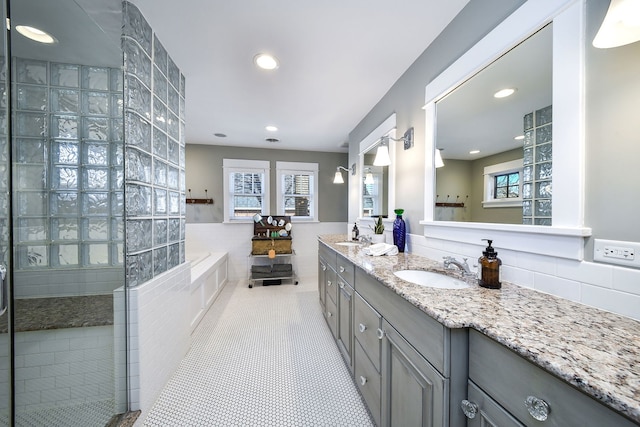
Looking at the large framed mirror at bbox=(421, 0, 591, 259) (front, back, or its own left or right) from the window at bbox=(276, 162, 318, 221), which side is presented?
right

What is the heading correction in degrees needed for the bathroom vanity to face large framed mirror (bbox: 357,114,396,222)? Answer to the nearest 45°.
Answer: approximately 90° to its right

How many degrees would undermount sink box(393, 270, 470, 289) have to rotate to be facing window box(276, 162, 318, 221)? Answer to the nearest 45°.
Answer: approximately 90° to its right

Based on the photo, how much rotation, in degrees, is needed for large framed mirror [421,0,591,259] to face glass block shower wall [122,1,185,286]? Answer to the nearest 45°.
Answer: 0° — it already faces it

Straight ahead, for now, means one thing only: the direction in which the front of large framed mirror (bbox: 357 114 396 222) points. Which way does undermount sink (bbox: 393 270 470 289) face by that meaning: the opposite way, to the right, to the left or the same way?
the same way

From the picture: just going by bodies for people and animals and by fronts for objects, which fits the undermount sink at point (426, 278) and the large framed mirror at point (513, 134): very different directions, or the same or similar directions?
same or similar directions

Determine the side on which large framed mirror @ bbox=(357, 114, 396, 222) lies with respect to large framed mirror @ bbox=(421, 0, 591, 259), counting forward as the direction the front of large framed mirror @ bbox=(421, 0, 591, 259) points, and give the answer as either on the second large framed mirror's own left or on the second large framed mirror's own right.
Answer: on the second large framed mirror's own right

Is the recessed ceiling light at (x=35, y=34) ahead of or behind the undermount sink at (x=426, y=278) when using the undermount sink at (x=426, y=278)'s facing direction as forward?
ahead

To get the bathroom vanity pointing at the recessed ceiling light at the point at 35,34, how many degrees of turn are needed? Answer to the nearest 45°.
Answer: approximately 45° to its right

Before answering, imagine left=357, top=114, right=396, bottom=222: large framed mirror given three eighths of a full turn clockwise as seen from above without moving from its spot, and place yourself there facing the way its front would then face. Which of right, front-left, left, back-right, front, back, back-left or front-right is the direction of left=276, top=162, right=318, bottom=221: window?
front-left

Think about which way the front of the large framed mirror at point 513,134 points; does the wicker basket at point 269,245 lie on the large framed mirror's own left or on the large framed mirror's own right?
on the large framed mirror's own right

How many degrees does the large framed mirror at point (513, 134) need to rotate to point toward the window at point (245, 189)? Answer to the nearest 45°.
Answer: approximately 45° to its right

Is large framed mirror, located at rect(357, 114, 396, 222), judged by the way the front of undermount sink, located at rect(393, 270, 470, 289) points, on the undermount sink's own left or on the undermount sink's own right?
on the undermount sink's own right

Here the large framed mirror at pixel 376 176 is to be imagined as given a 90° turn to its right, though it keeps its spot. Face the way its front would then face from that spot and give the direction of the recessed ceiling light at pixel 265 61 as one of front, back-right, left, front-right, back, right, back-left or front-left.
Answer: left

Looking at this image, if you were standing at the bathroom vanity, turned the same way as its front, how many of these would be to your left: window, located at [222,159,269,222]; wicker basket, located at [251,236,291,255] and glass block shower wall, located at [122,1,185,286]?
0

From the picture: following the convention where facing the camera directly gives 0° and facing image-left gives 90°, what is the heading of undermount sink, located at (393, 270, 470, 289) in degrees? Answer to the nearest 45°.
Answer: approximately 45°

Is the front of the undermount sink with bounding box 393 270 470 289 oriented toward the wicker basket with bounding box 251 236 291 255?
no

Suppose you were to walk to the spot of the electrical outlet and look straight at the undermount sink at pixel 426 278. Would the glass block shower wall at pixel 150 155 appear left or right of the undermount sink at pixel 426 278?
left

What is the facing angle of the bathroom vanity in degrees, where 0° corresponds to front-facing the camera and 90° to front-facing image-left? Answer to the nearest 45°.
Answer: approximately 45°

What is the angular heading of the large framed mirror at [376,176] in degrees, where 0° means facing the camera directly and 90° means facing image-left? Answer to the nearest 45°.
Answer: approximately 45°

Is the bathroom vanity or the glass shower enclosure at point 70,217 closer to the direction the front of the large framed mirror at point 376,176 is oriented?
the glass shower enclosure
